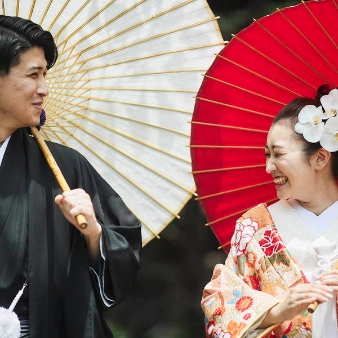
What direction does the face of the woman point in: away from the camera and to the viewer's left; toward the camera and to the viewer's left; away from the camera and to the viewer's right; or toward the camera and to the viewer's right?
toward the camera and to the viewer's left

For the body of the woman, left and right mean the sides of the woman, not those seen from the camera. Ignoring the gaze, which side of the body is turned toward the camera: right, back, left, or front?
front

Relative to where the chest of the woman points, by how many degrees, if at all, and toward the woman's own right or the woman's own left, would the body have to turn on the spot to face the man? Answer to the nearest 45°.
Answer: approximately 90° to the woman's own right

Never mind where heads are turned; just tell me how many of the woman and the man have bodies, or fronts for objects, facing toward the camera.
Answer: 2

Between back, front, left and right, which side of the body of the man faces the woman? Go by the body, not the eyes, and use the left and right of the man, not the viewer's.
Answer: left

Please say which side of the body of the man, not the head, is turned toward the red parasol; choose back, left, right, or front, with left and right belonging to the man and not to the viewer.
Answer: left
